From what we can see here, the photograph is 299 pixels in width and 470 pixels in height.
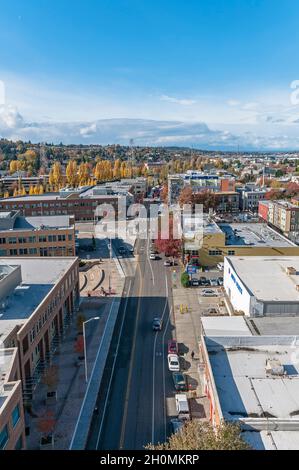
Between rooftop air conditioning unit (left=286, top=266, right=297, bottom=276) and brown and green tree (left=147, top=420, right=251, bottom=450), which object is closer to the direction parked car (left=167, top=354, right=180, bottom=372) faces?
the rooftop air conditioning unit

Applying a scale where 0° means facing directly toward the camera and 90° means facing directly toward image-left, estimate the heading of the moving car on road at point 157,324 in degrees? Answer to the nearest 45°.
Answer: approximately 180°

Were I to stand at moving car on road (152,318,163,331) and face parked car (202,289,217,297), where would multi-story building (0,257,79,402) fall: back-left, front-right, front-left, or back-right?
back-left

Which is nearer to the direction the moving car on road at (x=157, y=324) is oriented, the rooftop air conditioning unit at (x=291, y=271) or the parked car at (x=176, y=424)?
the rooftop air conditioning unit

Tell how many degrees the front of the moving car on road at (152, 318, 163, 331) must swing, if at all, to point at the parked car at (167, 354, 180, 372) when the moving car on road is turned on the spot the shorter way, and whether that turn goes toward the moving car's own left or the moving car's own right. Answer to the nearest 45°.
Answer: approximately 180°

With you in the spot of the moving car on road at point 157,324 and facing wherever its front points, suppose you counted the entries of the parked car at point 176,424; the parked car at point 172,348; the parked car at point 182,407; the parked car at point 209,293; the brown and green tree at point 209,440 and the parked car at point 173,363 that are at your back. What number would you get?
5

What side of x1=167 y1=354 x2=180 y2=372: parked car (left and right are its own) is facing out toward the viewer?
back

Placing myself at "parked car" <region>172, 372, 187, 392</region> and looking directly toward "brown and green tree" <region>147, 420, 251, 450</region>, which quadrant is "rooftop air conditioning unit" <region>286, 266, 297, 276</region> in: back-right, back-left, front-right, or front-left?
back-left

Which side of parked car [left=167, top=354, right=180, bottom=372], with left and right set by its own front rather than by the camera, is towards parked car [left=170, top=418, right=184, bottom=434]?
back

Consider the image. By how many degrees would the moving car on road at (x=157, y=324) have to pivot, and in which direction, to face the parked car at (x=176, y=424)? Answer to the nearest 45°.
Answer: approximately 180°

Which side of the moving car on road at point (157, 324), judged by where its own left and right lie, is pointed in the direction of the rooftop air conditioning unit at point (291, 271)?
right

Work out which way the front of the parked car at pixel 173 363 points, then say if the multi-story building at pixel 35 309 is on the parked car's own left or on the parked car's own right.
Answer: on the parked car's own left

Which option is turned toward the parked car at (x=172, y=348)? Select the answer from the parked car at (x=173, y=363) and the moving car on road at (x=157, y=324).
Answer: the parked car at (x=173, y=363)

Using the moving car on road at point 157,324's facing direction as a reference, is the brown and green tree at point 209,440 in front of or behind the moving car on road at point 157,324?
behind

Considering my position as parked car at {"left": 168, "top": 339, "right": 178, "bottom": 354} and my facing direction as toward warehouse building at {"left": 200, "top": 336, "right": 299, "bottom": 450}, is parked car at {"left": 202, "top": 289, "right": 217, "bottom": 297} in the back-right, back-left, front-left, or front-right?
back-left

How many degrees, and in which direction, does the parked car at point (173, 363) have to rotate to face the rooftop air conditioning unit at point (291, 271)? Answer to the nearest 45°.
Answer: approximately 45° to its right

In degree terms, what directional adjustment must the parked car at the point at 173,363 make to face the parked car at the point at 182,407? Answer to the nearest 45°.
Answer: approximately 180°

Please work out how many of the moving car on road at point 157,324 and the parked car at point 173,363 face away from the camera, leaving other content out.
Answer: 2
